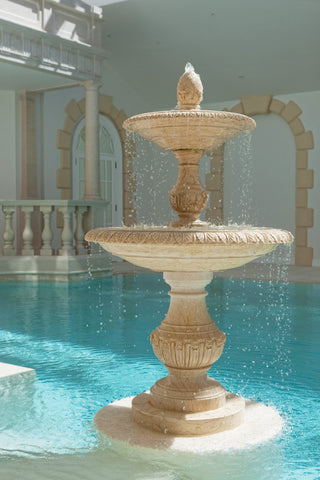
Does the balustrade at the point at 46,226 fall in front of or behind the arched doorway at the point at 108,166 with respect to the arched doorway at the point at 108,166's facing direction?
in front

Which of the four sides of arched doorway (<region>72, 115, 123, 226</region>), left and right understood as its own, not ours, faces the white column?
front

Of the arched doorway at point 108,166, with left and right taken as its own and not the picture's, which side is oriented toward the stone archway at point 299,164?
left

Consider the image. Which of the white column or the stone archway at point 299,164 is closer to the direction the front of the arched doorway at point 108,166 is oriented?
the white column

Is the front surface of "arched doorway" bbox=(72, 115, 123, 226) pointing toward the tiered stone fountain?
yes

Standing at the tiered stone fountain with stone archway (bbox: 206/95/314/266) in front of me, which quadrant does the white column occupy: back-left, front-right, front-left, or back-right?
front-left

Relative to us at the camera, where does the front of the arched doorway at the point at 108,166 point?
facing the viewer
